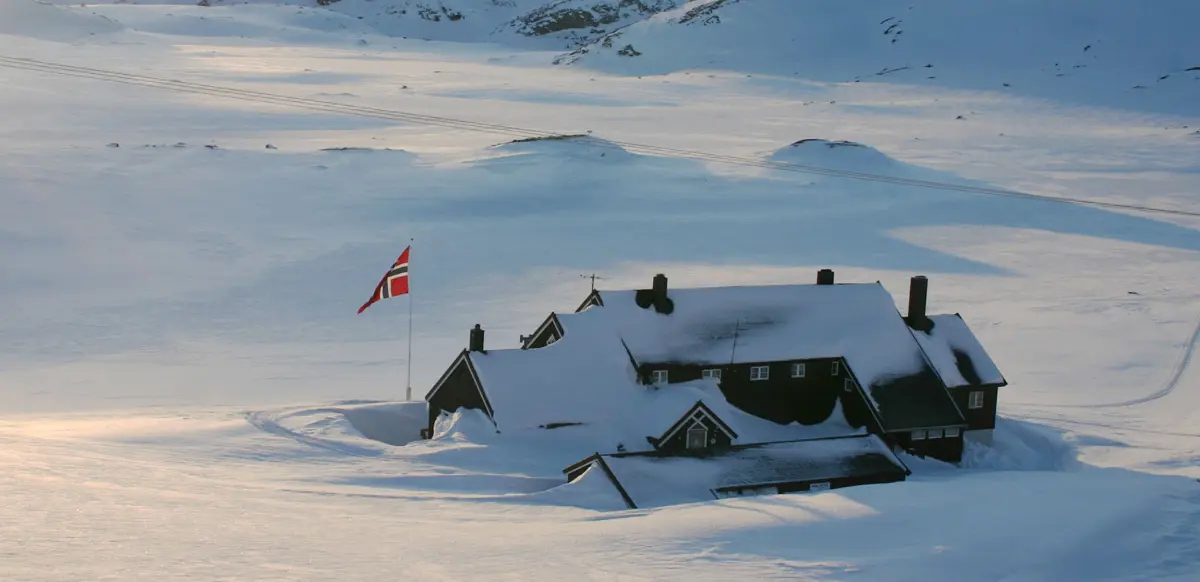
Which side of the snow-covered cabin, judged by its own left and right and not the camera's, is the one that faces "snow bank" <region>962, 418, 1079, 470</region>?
left

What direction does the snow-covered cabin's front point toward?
toward the camera

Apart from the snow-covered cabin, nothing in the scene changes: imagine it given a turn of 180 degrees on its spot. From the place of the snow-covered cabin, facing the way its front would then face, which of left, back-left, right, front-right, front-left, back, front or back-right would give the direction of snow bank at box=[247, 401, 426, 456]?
left

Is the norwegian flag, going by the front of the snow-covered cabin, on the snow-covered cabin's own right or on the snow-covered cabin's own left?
on the snow-covered cabin's own right
